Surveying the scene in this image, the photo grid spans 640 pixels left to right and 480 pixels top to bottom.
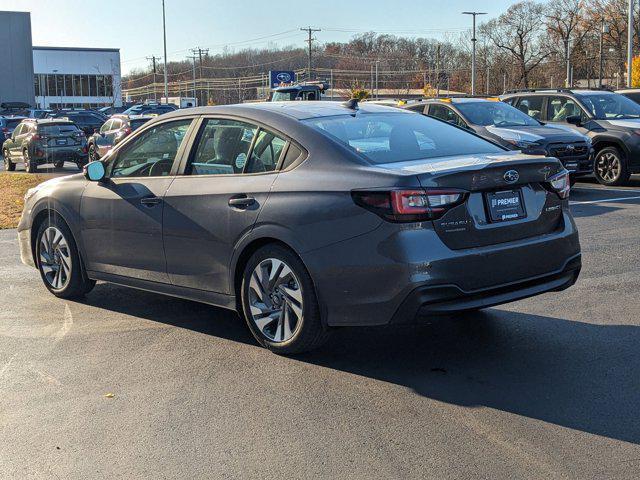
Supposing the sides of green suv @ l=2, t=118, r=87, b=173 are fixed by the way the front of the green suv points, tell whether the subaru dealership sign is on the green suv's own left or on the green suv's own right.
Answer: on the green suv's own right

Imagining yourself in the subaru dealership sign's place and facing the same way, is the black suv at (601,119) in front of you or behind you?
in front

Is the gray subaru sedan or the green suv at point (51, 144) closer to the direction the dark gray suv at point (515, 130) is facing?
the gray subaru sedan

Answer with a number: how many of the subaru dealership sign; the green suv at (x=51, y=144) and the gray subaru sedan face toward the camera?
1

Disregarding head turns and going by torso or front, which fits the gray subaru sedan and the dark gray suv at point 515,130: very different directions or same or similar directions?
very different directions

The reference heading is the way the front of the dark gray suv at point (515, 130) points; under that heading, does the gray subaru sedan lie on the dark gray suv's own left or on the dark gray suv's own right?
on the dark gray suv's own right

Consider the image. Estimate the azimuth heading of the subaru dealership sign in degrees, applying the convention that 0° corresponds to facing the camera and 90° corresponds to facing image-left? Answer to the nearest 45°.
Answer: approximately 0°

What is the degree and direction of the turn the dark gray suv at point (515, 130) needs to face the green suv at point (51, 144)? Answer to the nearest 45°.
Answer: approximately 180°

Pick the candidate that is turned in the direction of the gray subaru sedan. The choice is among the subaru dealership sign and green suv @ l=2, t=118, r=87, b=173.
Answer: the subaru dealership sign

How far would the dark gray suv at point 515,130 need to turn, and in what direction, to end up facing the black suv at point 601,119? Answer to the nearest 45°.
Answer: approximately 90° to its left

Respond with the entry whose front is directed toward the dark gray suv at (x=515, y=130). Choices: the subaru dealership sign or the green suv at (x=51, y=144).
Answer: the subaru dealership sign

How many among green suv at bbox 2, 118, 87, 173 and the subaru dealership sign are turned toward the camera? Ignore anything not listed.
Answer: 1

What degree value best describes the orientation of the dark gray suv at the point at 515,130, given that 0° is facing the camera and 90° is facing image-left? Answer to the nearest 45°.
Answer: approximately 315°

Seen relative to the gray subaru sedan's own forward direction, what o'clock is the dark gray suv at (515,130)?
The dark gray suv is roughly at 2 o'clock from the gray subaru sedan.

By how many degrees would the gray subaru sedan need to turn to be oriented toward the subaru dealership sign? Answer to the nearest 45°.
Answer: approximately 45° to its right
